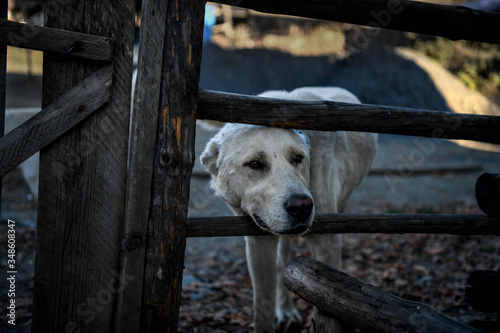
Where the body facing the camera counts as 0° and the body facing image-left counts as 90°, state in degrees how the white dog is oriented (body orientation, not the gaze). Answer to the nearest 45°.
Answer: approximately 45°

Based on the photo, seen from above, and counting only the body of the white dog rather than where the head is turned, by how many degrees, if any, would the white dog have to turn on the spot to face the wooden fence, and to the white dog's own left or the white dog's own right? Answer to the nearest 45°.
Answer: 0° — it already faces it
